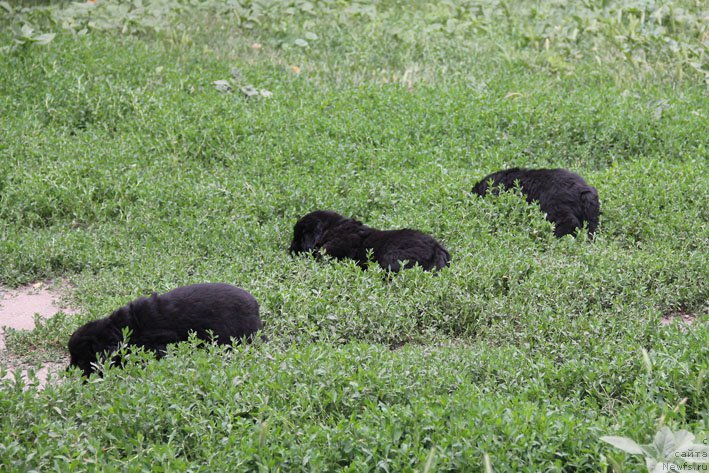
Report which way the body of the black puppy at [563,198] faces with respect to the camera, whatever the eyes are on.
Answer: to the viewer's left

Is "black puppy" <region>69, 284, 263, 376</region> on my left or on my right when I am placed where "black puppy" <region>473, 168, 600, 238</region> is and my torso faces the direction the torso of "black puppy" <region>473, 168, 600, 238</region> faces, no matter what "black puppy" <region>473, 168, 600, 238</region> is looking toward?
on my left

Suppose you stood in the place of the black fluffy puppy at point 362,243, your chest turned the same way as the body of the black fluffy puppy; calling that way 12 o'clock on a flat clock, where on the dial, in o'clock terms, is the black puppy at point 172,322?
The black puppy is roughly at 10 o'clock from the black fluffy puppy.

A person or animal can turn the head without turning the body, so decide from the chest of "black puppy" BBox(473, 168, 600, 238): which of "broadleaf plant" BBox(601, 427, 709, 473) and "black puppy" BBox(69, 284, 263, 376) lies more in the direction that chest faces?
the black puppy

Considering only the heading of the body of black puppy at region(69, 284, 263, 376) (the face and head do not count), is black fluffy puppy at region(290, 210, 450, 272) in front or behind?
behind

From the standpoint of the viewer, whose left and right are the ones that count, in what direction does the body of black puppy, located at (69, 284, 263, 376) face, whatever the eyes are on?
facing to the left of the viewer

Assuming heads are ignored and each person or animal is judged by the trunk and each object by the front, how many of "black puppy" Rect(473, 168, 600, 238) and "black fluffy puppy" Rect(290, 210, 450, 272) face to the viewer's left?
2

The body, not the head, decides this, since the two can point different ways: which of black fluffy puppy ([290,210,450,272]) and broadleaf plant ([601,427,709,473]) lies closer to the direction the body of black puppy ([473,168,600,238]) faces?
the black fluffy puppy

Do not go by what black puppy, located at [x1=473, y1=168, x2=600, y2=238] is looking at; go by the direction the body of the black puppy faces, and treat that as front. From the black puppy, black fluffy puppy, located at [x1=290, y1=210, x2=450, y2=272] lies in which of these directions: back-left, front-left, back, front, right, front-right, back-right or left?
front-left

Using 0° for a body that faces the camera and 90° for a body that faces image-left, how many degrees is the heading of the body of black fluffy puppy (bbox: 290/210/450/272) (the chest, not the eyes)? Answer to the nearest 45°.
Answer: approximately 90°

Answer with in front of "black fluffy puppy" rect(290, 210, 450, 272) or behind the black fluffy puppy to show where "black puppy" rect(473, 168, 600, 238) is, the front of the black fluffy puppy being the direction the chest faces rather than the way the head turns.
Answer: behind

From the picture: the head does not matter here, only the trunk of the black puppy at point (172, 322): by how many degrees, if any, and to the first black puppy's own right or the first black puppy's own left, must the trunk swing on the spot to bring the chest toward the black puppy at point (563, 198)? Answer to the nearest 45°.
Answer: approximately 135° to the first black puppy's own right

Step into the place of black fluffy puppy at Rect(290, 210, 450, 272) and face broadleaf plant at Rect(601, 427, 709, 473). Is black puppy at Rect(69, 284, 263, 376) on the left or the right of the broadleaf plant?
right
